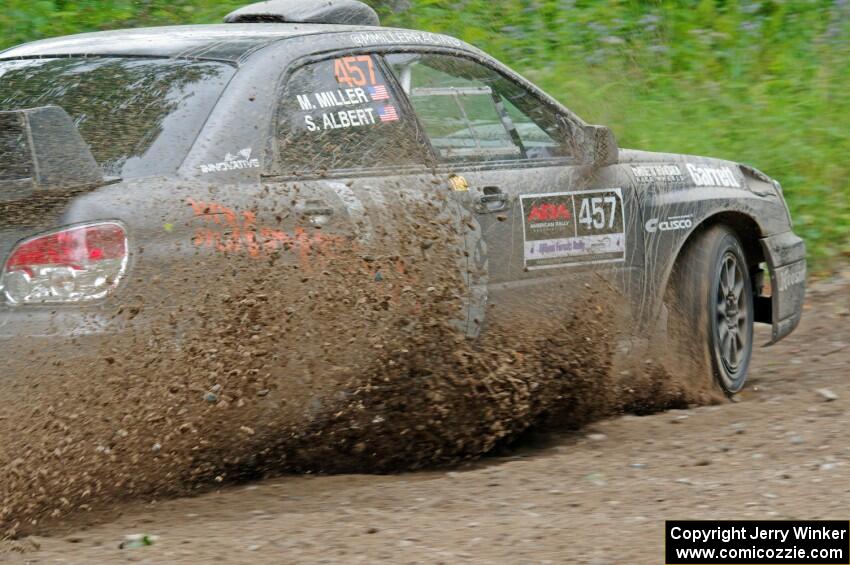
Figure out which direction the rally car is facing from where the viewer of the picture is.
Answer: facing away from the viewer and to the right of the viewer
